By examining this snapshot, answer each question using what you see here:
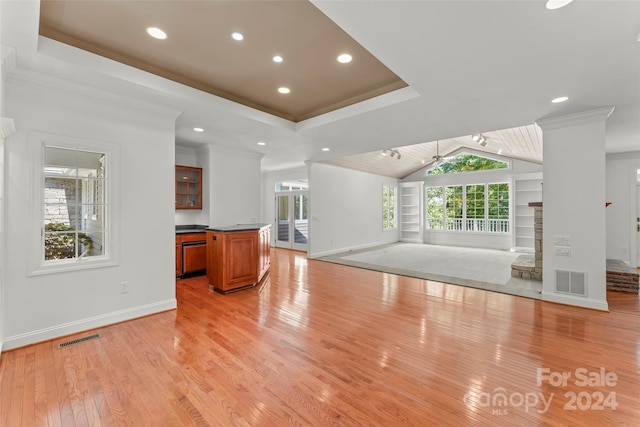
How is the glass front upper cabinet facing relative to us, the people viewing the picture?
facing the viewer and to the right of the viewer

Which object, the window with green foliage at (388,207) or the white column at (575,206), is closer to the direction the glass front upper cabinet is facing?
the white column

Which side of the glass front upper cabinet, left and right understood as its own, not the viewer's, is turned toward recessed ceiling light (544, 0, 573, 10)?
front

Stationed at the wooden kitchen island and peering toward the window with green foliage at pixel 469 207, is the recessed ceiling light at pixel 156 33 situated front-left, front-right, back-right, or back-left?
back-right

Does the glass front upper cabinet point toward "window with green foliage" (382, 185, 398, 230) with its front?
no

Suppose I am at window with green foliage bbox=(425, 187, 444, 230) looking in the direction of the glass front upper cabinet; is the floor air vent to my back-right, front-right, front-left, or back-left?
front-left

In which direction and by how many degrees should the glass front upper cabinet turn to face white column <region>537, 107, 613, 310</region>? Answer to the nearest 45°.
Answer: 0° — it already faces it

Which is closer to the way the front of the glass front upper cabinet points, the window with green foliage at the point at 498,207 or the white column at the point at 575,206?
the white column

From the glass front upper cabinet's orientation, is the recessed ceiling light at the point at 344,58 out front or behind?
out front

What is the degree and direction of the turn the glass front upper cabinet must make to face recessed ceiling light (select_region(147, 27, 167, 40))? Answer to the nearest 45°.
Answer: approximately 45° to its right

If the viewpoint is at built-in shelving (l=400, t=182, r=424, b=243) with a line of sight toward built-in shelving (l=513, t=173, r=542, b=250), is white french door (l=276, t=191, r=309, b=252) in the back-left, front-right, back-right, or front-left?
back-right

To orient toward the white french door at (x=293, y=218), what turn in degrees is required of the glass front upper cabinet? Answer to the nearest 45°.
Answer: approximately 90° to its left

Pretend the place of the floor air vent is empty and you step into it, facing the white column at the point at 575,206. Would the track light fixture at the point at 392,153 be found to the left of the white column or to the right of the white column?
left

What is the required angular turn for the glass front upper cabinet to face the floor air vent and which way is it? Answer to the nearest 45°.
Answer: approximately 45° to its right
